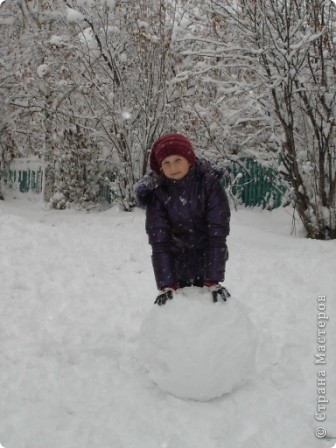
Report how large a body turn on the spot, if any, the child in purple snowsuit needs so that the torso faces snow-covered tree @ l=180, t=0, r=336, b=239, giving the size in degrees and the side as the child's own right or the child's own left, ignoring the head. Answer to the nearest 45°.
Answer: approximately 180°

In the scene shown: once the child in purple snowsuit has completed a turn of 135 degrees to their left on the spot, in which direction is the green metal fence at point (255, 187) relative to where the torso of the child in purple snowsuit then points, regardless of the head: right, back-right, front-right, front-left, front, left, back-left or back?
front-left

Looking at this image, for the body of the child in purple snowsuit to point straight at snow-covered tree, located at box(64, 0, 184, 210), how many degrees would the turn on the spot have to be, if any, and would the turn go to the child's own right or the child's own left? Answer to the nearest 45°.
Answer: approximately 180°

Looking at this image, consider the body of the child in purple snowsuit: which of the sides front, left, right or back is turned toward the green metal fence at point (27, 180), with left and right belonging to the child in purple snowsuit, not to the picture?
back

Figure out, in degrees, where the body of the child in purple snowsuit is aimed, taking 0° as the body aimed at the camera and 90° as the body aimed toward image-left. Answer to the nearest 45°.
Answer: approximately 0°
